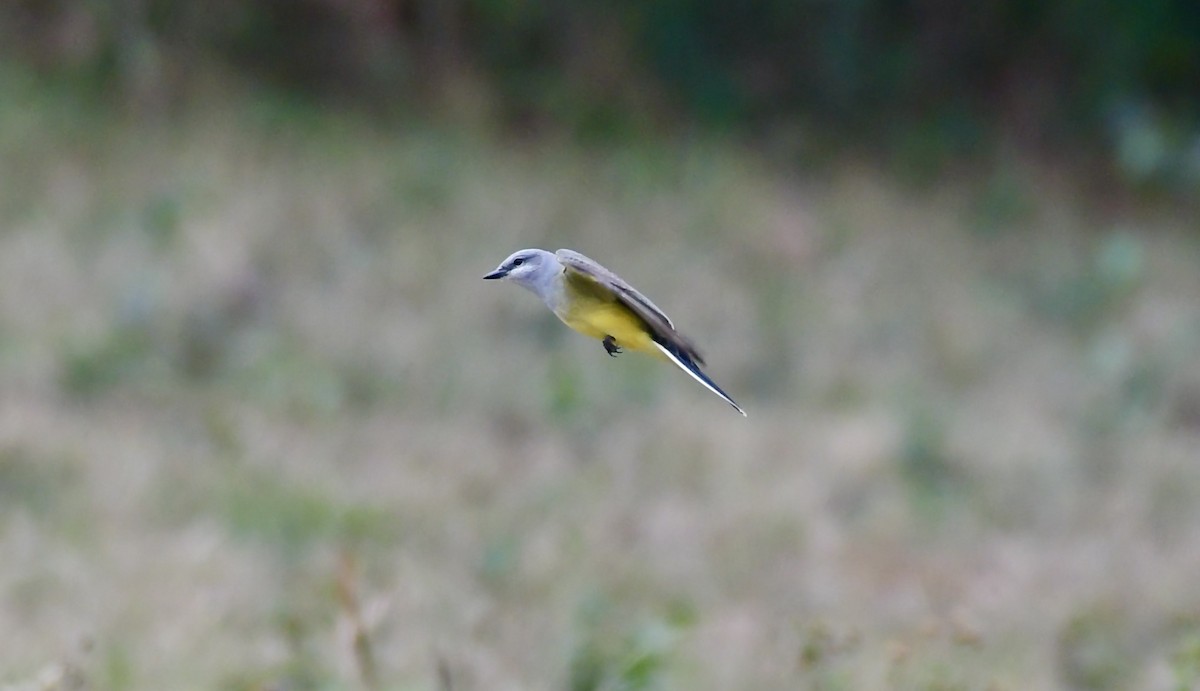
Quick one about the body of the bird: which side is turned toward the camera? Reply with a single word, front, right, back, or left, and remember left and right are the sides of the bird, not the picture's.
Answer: left
